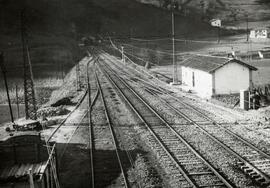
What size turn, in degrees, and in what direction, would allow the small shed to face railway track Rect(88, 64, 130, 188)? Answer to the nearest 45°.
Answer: approximately 45° to its left

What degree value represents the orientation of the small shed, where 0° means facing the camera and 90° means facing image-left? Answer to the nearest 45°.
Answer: approximately 45°

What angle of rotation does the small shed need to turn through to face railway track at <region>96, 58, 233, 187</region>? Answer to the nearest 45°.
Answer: approximately 45° to its left

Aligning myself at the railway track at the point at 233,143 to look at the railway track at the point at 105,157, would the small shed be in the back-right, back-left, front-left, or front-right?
back-right
